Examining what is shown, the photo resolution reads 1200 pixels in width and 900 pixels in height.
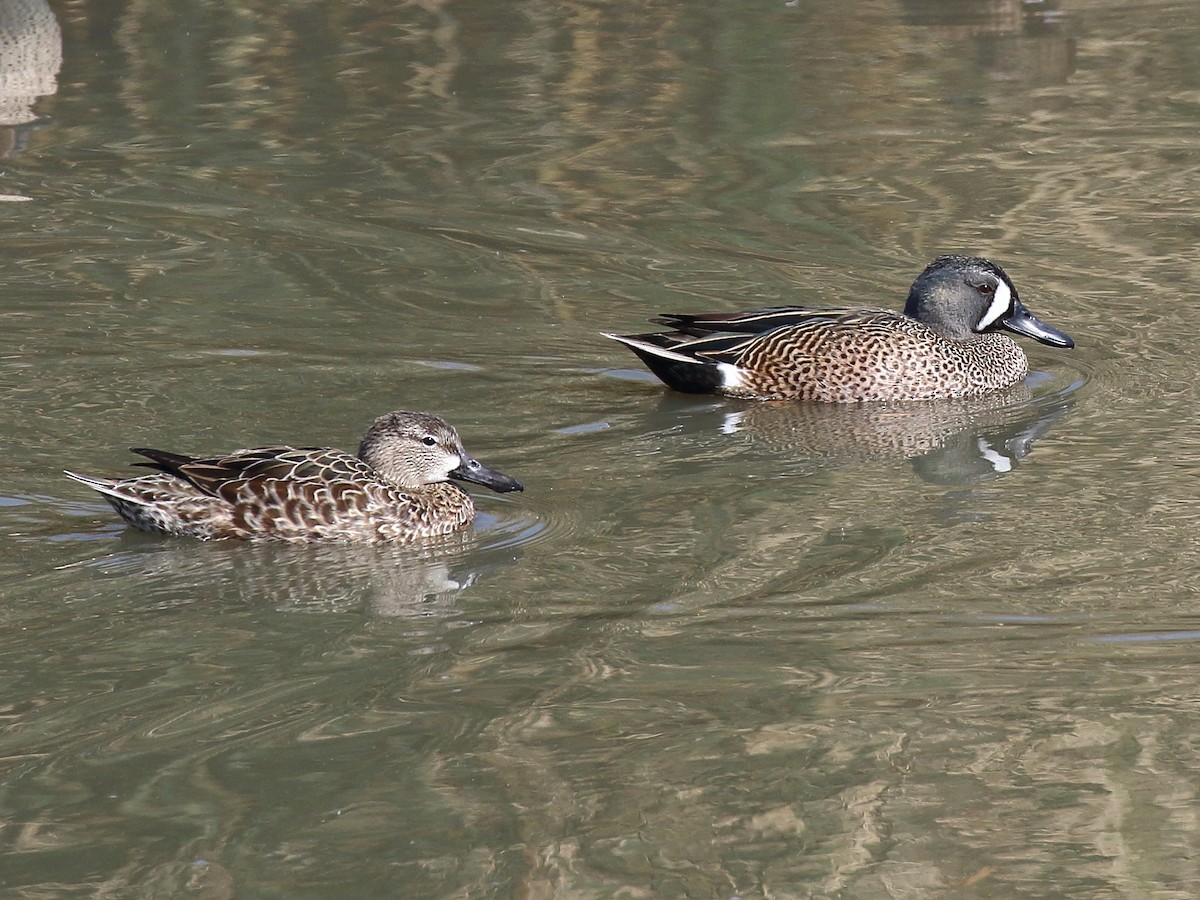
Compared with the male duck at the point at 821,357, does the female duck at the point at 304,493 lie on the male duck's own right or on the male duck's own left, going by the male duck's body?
on the male duck's own right

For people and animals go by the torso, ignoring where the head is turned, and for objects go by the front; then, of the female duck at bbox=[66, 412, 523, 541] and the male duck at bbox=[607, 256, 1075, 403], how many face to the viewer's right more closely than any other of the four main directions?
2

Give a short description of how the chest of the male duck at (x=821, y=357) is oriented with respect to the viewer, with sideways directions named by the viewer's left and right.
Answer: facing to the right of the viewer

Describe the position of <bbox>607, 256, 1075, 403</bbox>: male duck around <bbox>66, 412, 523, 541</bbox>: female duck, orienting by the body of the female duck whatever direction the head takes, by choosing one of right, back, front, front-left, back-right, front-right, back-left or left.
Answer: front-left

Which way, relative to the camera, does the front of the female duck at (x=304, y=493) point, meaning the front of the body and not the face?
to the viewer's right
